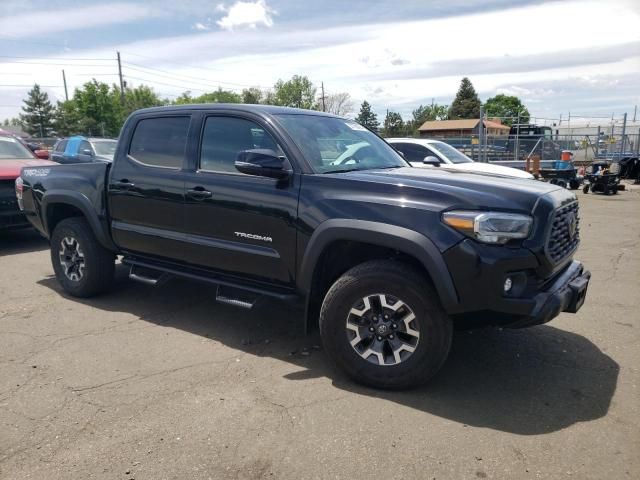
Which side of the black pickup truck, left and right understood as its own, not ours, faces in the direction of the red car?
back

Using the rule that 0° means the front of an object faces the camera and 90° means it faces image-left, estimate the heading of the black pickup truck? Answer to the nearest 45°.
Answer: approximately 315°

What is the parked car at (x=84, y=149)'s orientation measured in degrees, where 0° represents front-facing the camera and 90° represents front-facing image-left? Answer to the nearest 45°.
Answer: approximately 315°

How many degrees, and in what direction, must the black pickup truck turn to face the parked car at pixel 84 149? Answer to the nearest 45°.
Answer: approximately 180°

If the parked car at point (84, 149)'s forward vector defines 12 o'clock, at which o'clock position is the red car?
The red car is roughly at 2 o'clock from the parked car.

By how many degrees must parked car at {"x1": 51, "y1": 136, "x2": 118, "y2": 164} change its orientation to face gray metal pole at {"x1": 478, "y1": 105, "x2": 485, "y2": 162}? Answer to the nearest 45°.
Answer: approximately 45° to its left
